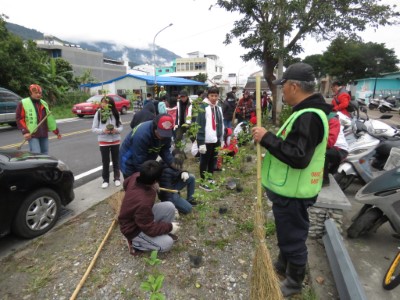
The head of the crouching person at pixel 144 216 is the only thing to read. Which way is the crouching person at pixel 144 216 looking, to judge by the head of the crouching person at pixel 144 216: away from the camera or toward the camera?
away from the camera

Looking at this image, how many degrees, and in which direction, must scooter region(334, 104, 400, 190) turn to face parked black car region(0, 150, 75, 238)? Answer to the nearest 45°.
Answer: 0° — it already faces it

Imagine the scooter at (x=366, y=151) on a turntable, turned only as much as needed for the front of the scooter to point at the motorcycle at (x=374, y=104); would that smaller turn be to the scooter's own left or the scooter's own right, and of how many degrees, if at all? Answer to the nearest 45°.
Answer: approximately 135° to the scooter's own right

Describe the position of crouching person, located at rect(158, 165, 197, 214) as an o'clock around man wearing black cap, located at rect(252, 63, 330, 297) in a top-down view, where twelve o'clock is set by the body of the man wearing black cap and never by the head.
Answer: The crouching person is roughly at 1 o'clock from the man wearing black cap.

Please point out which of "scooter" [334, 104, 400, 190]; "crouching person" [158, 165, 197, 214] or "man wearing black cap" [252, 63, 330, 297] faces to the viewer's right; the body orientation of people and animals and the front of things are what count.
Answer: the crouching person

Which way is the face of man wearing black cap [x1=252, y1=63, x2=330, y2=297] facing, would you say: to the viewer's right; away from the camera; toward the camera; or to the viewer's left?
to the viewer's left

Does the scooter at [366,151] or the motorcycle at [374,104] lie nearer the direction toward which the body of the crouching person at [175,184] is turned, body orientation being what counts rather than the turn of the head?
the scooter

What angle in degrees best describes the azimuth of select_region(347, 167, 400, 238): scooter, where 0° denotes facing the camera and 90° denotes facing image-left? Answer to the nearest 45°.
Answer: approximately 90°

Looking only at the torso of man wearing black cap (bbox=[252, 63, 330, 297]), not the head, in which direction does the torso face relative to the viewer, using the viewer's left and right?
facing to the left of the viewer

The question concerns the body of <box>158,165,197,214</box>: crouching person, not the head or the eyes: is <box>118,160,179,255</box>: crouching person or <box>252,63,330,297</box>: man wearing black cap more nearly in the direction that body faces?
the man wearing black cap
